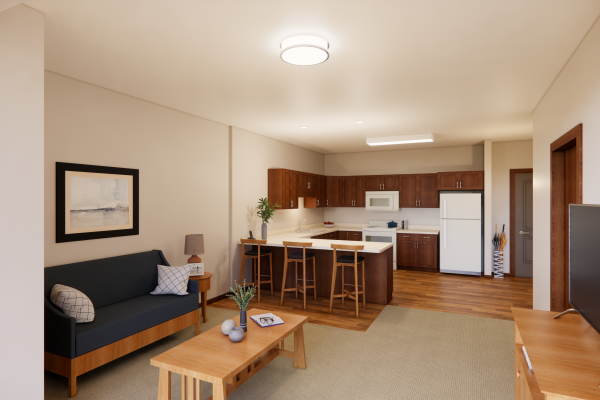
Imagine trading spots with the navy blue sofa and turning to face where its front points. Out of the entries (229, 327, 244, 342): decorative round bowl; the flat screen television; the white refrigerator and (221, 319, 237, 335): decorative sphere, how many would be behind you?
0

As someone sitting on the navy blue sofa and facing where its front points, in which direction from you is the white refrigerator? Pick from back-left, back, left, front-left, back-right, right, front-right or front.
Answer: front-left

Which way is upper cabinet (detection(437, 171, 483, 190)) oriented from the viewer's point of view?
toward the camera

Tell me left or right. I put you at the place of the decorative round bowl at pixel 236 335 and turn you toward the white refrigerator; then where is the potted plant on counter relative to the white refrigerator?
left

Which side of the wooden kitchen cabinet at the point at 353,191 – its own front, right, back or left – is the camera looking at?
front

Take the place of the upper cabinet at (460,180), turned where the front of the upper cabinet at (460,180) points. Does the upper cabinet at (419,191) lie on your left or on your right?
on your right

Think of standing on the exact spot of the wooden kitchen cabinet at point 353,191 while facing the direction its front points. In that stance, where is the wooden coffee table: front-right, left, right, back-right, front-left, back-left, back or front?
front

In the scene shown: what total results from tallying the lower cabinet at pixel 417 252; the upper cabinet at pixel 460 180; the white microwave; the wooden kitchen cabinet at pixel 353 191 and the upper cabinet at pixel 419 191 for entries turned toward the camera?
5

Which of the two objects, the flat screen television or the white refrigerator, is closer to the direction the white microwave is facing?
the flat screen television

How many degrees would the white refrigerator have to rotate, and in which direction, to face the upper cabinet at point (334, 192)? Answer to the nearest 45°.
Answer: approximately 90° to its right

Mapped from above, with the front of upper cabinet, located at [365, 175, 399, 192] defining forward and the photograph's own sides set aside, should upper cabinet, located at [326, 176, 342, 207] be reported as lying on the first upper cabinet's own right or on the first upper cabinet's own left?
on the first upper cabinet's own right

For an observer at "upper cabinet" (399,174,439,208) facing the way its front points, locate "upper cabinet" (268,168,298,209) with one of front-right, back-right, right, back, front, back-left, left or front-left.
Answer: front-right

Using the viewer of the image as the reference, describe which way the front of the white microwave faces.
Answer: facing the viewer

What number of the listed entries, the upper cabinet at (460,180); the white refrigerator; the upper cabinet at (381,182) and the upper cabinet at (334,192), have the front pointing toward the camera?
4

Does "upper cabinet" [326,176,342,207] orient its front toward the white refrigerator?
no

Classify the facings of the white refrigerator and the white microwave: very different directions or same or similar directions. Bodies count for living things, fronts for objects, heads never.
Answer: same or similar directions
